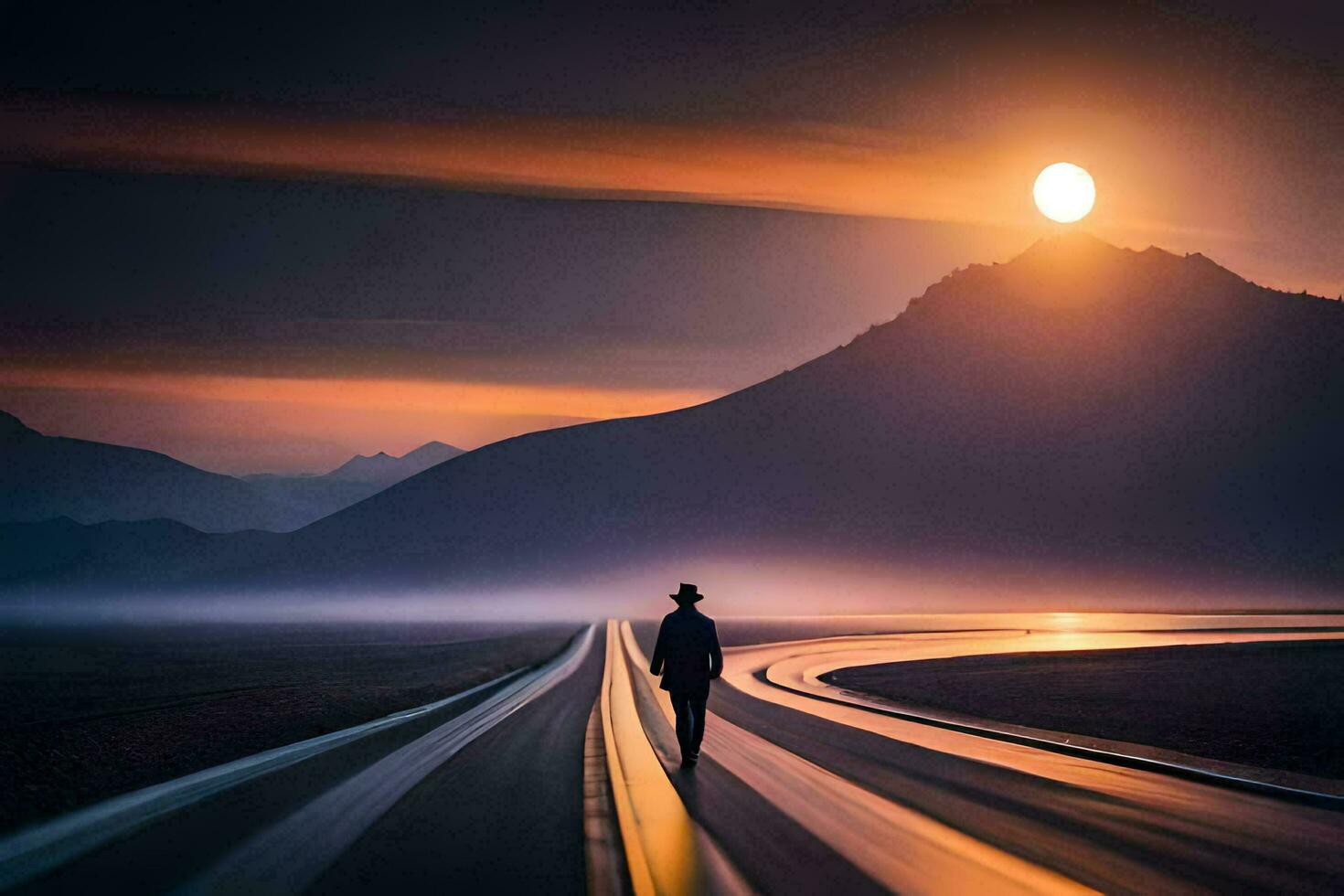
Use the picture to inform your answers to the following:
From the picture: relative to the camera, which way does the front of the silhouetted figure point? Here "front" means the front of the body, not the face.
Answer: away from the camera

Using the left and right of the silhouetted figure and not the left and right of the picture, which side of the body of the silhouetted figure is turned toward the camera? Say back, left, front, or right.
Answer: back
